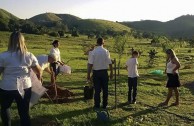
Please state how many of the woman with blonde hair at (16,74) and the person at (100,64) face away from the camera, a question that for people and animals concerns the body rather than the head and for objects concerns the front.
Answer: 2

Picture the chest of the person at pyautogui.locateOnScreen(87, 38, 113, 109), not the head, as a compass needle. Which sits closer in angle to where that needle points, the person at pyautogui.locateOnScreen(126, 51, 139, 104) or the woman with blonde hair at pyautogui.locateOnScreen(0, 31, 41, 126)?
the person

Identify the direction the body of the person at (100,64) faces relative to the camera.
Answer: away from the camera

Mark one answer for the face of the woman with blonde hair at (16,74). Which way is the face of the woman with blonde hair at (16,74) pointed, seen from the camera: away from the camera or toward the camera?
away from the camera

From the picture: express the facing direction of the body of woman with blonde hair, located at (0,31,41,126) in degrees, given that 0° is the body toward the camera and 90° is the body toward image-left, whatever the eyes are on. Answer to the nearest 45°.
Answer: approximately 180°

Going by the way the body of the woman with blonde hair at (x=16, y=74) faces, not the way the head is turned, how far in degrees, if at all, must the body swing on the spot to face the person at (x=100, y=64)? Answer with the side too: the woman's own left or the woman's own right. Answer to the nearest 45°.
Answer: approximately 45° to the woman's own right
